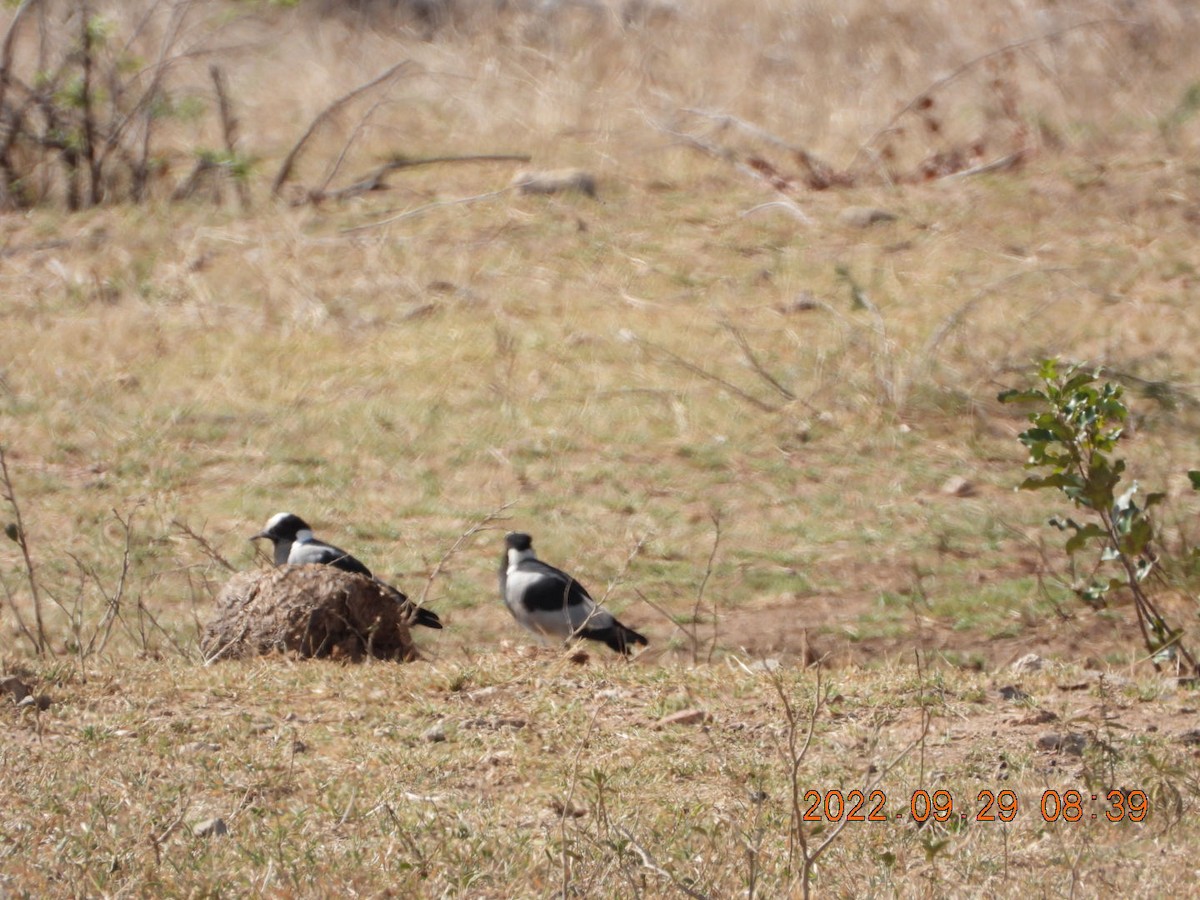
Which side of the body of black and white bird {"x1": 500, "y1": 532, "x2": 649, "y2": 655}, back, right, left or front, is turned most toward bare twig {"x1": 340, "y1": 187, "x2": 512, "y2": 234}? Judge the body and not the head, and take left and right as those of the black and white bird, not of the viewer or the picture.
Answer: right

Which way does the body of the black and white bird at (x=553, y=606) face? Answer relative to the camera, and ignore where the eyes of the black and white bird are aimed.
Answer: to the viewer's left

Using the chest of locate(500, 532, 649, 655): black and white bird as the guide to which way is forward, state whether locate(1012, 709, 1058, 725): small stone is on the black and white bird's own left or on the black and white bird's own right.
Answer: on the black and white bird's own left

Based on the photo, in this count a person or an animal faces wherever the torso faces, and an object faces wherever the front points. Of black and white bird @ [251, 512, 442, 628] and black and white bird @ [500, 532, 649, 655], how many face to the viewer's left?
2

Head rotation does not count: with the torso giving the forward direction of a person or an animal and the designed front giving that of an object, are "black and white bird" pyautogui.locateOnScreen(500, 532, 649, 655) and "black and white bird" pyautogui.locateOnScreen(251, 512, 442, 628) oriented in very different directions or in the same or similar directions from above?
same or similar directions

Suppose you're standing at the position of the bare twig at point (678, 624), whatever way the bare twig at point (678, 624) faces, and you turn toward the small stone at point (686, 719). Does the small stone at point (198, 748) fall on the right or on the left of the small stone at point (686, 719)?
right

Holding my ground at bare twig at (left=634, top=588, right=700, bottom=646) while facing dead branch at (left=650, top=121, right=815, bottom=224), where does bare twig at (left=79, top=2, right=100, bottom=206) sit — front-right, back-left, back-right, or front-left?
front-left

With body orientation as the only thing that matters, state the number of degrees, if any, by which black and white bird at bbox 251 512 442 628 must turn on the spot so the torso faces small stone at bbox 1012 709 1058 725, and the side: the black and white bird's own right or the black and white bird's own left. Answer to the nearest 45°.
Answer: approximately 135° to the black and white bird's own left

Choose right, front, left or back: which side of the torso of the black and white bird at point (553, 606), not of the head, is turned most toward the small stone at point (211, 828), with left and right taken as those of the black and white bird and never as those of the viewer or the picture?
left

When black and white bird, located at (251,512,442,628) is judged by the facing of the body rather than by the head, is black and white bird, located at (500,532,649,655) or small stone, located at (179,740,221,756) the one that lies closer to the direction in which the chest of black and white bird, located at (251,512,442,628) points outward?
the small stone

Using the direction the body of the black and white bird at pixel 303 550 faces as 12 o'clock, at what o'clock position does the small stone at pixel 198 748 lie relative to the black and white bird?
The small stone is roughly at 9 o'clock from the black and white bird.

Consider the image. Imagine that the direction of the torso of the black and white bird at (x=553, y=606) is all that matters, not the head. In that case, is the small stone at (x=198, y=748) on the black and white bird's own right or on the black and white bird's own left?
on the black and white bird's own left

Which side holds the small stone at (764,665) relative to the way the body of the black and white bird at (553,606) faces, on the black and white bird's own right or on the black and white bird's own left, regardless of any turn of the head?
on the black and white bird's own left

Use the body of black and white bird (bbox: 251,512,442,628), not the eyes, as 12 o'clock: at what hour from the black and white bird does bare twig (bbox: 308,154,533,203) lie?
The bare twig is roughly at 3 o'clock from the black and white bird.

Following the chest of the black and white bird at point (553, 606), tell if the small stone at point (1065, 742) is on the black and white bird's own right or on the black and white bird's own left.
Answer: on the black and white bird's own left

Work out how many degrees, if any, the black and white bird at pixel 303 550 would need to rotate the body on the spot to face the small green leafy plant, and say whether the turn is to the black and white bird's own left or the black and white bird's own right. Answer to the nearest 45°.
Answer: approximately 135° to the black and white bird's own left

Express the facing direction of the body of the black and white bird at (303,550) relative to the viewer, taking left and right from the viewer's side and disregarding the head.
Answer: facing to the left of the viewer
